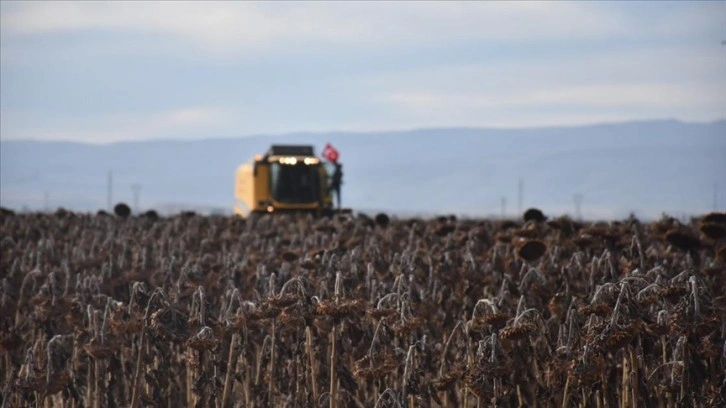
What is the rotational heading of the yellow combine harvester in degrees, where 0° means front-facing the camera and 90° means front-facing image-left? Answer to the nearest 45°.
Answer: approximately 0°
